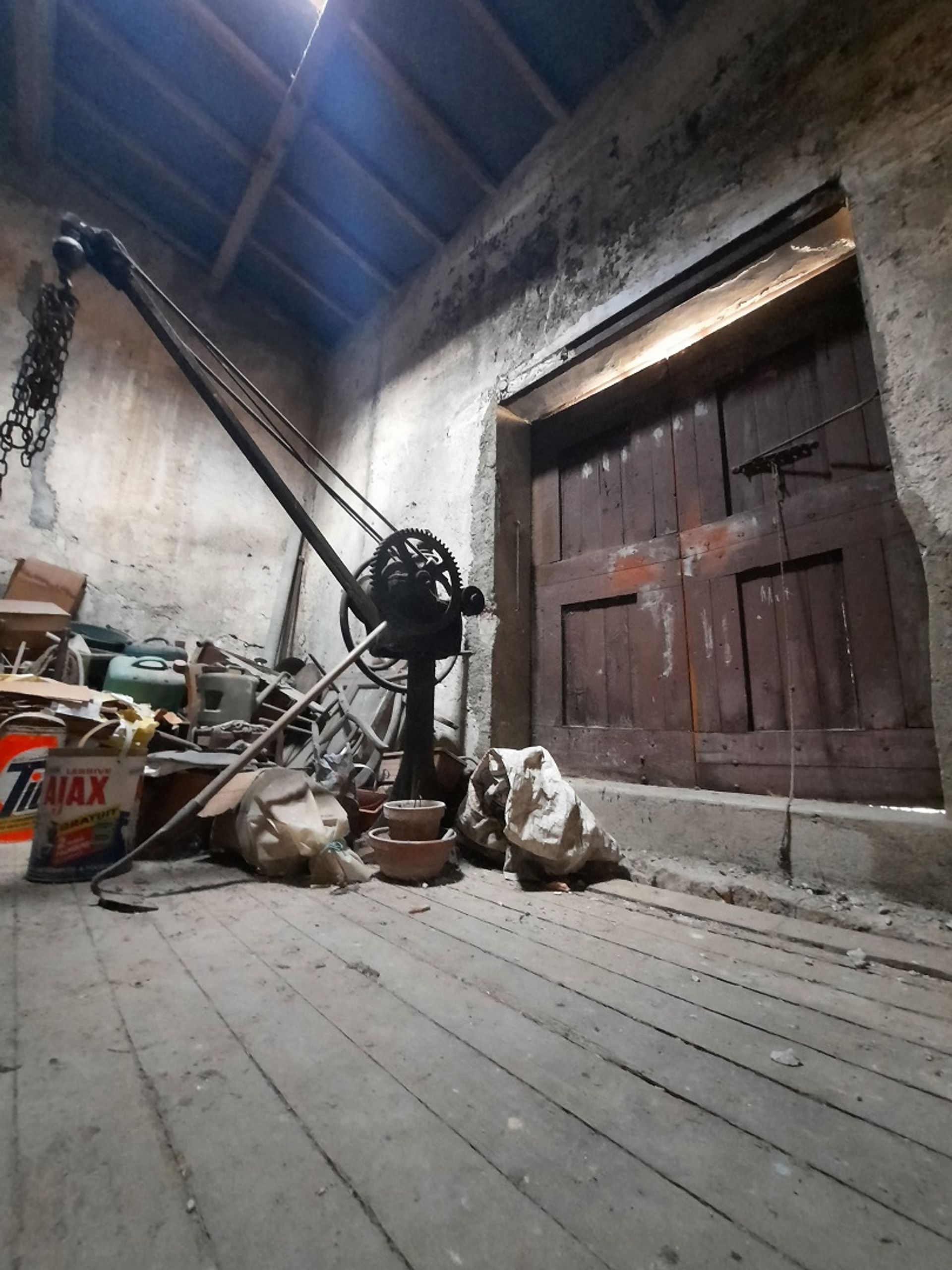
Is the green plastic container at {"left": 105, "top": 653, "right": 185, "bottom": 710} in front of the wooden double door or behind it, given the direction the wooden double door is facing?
in front

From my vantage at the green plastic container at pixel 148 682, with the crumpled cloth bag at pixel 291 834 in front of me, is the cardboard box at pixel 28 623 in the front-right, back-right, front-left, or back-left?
back-right

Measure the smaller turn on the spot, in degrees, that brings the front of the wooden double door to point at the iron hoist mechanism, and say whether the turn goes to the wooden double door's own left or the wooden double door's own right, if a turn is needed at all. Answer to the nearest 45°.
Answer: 0° — it already faces it

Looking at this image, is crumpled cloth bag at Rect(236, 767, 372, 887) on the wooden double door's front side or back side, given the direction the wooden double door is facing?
on the front side

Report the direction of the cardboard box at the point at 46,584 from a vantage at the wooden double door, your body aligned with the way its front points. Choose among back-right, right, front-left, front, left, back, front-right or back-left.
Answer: front-right

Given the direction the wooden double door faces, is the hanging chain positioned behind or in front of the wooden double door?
in front

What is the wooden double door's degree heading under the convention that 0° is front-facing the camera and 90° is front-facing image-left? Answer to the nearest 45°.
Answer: approximately 45°
